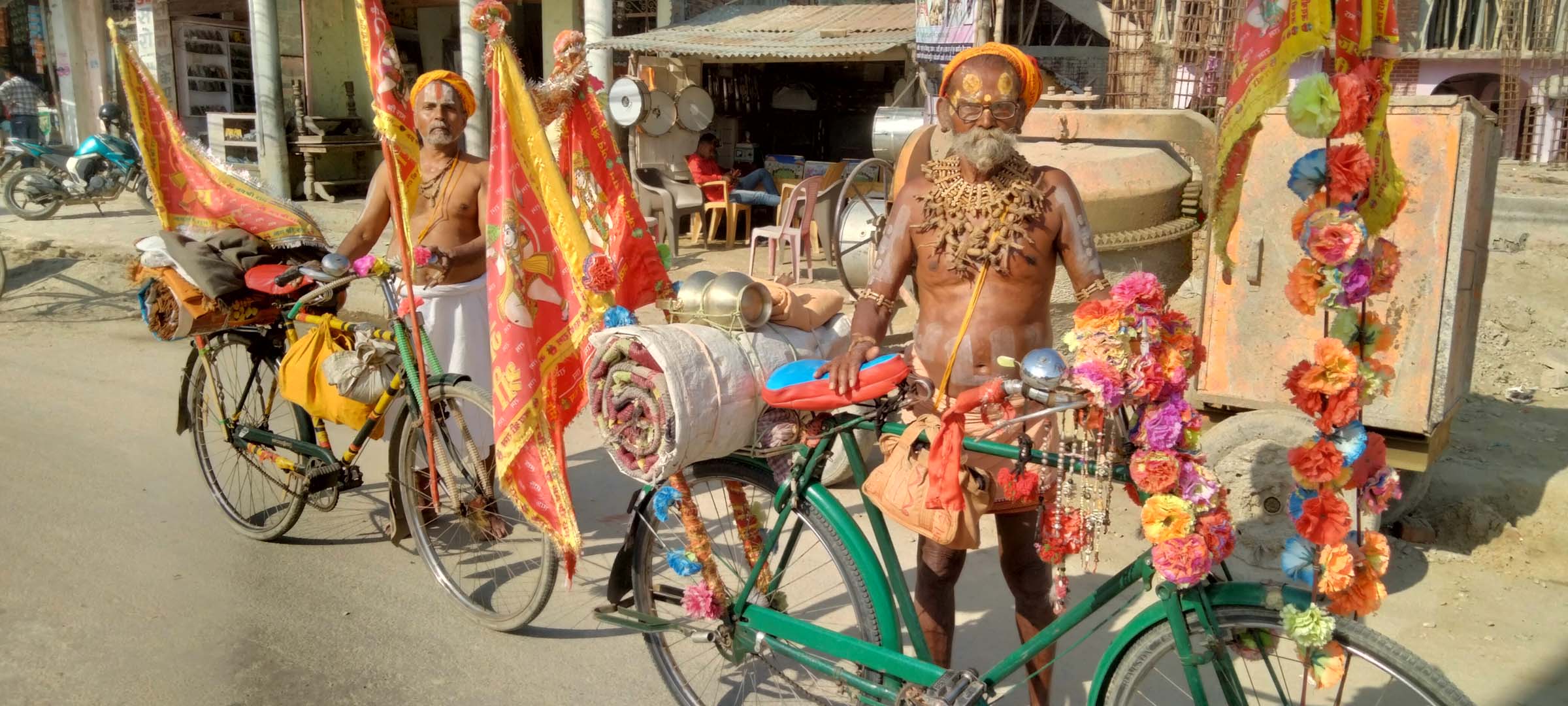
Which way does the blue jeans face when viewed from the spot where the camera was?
facing to the right of the viewer

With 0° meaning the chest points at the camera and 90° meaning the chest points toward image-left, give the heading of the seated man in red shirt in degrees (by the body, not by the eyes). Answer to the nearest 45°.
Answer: approximately 270°

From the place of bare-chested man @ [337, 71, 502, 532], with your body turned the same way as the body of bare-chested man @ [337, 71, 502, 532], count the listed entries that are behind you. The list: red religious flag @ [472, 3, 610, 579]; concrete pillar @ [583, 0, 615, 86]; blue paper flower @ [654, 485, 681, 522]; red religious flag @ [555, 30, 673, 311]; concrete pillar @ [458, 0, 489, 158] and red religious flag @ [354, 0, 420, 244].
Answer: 2

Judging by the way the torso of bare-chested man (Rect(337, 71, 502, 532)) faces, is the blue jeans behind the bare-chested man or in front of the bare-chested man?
behind

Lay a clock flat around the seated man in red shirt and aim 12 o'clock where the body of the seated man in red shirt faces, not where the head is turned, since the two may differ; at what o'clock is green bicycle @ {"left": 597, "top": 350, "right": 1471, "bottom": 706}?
The green bicycle is roughly at 3 o'clock from the seated man in red shirt.
